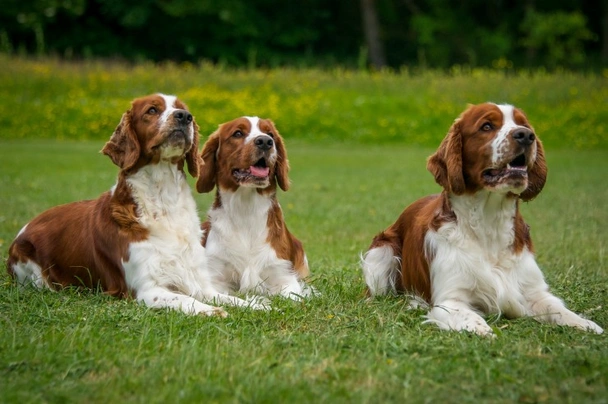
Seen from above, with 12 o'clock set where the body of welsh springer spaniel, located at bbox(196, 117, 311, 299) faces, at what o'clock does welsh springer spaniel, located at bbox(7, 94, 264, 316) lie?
welsh springer spaniel, located at bbox(7, 94, 264, 316) is roughly at 2 o'clock from welsh springer spaniel, located at bbox(196, 117, 311, 299).

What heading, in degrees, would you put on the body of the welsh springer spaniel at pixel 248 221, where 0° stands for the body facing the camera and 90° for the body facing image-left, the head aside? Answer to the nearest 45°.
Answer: approximately 0°

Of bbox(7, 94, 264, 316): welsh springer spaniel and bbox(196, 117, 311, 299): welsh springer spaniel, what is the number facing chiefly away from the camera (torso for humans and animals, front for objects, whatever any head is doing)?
0

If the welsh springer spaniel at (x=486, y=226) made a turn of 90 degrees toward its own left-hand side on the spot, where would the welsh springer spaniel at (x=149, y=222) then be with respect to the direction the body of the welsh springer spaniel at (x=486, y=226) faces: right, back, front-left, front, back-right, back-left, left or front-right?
back-left

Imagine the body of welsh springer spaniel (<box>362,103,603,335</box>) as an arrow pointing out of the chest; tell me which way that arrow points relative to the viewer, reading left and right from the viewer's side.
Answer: facing the viewer and to the right of the viewer

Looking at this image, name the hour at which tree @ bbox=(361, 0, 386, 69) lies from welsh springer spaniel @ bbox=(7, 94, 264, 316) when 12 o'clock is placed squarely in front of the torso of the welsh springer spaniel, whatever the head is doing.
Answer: The tree is roughly at 8 o'clock from the welsh springer spaniel.

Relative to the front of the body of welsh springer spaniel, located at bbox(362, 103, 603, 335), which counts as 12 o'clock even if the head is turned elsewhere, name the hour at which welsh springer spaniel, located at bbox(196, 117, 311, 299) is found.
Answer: welsh springer spaniel, located at bbox(196, 117, 311, 299) is roughly at 5 o'clock from welsh springer spaniel, located at bbox(362, 103, 603, 335).

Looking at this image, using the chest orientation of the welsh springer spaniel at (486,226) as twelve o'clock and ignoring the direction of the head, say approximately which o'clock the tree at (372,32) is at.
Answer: The tree is roughly at 7 o'clock from the welsh springer spaniel.
